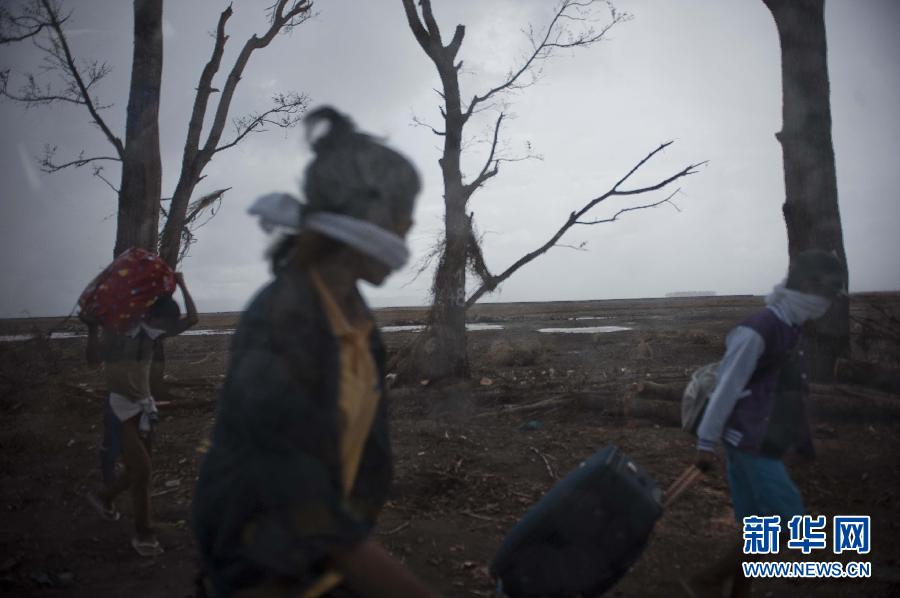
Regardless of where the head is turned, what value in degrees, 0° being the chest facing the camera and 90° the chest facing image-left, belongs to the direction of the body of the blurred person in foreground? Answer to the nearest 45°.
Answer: approximately 270°

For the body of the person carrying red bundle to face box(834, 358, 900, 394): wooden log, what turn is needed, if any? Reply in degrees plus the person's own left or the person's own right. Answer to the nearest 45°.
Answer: approximately 45° to the person's own left

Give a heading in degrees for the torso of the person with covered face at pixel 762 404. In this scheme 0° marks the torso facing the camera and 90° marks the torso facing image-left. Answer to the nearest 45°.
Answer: approximately 270°

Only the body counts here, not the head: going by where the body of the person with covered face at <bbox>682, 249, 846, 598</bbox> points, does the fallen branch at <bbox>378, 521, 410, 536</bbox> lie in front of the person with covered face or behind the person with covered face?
behind

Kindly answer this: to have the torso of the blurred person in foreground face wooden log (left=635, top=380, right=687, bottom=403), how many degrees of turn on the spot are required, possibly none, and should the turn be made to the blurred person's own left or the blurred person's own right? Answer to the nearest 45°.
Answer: approximately 45° to the blurred person's own left

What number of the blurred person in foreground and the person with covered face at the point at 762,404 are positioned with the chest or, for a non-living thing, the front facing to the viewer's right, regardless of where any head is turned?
2

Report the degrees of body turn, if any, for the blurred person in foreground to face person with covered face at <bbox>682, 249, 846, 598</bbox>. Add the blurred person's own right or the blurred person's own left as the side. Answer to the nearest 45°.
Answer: approximately 45° to the blurred person's own left

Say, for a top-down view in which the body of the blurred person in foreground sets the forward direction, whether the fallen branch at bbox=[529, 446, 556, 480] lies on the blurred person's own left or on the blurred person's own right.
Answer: on the blurred person's own left
